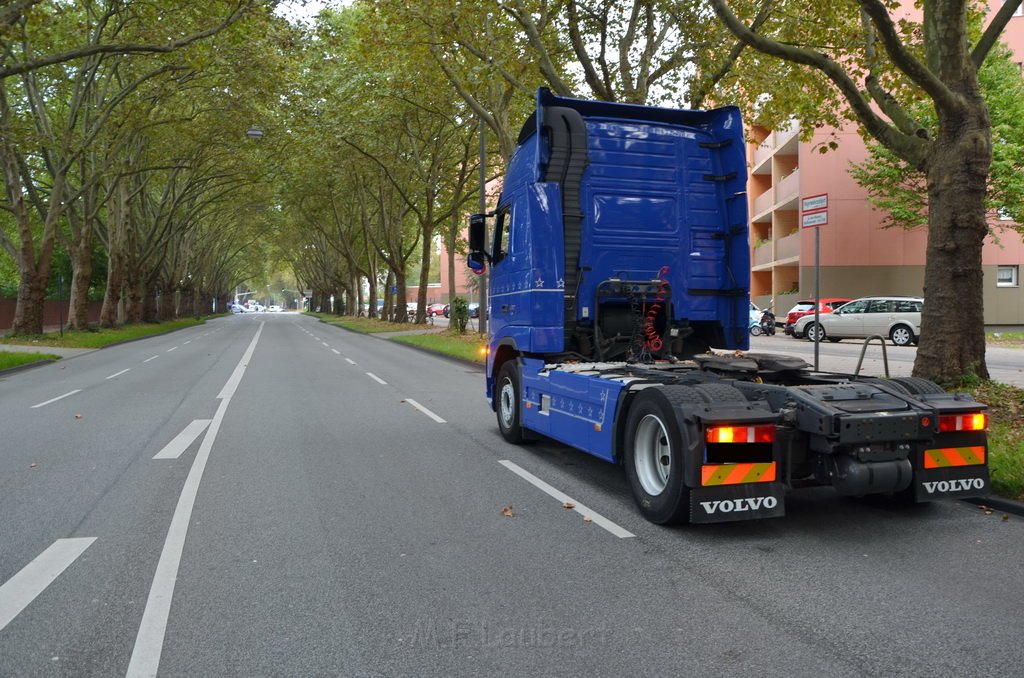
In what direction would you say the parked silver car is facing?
to the viewer's left

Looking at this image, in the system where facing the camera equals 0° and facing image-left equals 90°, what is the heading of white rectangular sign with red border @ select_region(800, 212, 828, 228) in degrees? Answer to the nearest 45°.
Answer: approximately 0°

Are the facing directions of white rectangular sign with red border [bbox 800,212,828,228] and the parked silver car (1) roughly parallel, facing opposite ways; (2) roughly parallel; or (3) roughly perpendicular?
roughly perpendicular

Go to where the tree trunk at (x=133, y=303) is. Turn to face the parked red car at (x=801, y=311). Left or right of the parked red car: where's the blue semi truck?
right

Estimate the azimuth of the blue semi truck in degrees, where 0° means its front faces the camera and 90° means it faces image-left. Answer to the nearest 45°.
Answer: approximately 135°

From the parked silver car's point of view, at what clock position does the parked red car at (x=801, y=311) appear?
The parked red car is roughly at 2 o'clock from the parked silver car.

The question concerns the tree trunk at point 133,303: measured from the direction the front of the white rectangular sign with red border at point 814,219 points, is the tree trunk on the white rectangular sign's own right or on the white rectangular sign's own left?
on the white rectangular sign's own right

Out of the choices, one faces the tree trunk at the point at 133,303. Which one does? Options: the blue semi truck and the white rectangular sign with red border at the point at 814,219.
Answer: the blue semi truck

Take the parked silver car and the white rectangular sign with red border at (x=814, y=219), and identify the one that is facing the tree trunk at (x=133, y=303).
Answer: the parked silver car

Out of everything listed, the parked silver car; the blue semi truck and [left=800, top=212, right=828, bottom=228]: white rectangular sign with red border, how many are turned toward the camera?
1

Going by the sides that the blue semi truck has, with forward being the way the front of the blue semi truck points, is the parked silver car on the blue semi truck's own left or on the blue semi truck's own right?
on the blue semi truck's own right

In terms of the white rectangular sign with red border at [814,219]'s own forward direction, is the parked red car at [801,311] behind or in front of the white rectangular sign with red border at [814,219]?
behind
